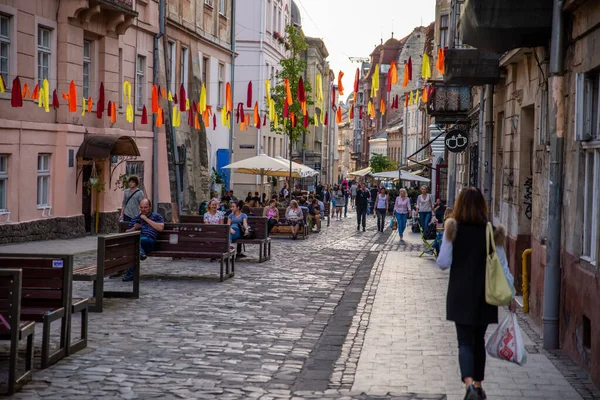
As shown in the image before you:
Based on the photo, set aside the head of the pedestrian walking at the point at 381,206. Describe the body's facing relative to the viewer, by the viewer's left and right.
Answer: facing the viewer

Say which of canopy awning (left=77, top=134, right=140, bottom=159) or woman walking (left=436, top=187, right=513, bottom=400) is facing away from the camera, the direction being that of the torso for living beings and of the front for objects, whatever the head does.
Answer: the woman walking

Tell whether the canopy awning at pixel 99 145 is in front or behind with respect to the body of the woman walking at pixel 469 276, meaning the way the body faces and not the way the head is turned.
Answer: in front

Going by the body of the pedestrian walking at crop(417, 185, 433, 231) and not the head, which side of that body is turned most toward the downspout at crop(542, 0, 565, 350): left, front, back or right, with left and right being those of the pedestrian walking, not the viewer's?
front

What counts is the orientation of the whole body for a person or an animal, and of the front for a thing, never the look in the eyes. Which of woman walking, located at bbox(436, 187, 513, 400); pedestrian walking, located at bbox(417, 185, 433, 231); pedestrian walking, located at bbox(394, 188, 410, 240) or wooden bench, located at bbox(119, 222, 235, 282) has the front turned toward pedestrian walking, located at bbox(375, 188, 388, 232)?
the woman walking

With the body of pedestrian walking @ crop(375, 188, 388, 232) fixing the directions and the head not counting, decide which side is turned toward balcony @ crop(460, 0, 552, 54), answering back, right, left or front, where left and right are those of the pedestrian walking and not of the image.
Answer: front

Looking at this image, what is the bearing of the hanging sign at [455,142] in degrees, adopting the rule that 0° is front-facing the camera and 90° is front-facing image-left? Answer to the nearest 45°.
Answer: approximately 0°

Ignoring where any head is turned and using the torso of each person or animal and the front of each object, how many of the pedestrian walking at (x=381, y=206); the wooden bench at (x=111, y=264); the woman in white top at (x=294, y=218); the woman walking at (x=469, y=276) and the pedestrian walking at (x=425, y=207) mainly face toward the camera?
3

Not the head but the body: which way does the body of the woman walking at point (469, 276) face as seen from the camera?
away from the camera

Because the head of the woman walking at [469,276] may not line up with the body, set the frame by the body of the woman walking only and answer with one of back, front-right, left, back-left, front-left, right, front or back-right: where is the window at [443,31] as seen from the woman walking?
front

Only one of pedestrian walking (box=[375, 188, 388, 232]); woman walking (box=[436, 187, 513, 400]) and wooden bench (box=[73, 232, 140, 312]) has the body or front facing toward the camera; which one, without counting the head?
the pedestrian walking

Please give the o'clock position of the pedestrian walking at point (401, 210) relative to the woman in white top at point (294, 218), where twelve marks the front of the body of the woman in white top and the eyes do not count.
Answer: The pedestrian walking is roughly at 9 o'clock from the woman in white top.

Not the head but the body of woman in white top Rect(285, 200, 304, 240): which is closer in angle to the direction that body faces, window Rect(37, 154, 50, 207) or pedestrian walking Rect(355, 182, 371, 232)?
the window
